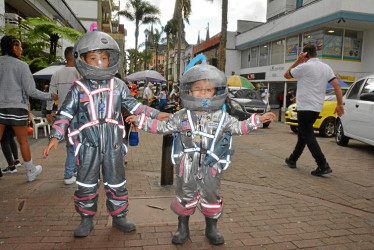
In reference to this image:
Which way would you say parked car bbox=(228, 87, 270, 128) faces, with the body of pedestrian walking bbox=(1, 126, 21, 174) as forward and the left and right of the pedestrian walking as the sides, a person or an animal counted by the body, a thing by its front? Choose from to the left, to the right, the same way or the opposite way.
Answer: to the left

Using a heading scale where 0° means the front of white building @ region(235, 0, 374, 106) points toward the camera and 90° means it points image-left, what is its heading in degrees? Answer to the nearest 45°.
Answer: approximately 45°

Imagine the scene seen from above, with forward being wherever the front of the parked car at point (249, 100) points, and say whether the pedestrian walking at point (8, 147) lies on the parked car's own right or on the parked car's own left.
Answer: on the parked car's own right

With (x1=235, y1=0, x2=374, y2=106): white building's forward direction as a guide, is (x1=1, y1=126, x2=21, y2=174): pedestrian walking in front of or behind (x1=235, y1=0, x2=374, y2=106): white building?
in front

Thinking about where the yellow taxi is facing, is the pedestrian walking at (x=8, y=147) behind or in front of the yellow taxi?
in front

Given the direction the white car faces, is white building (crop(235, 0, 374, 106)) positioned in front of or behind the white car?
behind

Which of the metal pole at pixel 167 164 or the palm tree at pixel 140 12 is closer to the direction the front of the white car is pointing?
the metal pole

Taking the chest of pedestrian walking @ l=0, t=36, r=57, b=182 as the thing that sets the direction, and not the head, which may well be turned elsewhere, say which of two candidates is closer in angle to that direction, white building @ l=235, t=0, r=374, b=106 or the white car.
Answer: the white building

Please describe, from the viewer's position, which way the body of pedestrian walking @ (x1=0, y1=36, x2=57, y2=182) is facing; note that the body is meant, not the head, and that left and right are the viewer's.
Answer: facing away from the viewer and to the right of the viewer
